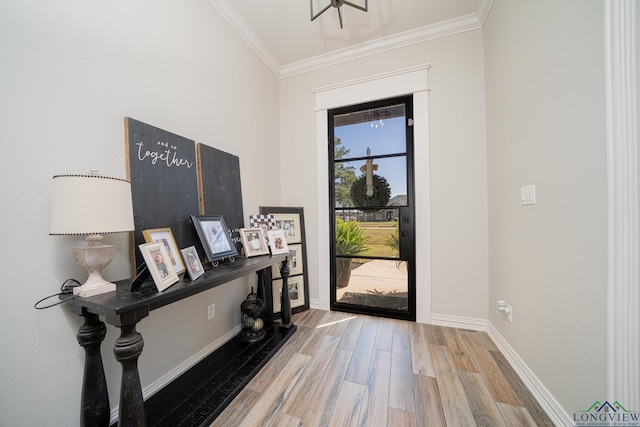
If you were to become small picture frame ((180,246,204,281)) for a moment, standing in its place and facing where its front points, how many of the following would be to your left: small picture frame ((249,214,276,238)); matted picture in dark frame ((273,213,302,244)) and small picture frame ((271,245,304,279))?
3

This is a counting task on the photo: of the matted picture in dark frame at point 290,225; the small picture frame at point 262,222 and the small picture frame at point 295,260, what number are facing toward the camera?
3

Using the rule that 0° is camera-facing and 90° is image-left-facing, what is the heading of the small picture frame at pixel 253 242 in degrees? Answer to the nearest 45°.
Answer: approximately 315°

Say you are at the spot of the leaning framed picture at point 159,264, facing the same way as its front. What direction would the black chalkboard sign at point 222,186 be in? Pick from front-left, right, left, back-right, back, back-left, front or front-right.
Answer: left

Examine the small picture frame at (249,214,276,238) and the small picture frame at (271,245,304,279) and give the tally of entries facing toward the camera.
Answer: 2

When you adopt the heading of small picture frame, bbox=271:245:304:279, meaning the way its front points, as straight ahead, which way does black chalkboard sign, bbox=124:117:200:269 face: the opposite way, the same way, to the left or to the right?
to the left

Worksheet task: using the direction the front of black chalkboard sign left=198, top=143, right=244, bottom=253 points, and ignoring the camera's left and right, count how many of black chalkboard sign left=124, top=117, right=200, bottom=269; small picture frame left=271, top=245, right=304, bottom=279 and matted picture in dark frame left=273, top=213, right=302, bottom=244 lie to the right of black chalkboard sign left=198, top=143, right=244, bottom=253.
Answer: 1

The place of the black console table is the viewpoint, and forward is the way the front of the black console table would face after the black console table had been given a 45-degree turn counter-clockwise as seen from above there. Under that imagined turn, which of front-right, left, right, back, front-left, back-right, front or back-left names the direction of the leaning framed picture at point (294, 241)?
front-left

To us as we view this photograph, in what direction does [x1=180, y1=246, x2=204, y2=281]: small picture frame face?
facing the viewer and to the right of the viewer
